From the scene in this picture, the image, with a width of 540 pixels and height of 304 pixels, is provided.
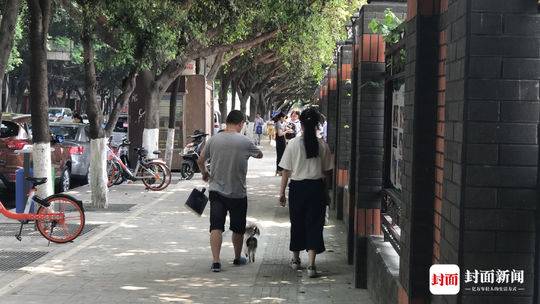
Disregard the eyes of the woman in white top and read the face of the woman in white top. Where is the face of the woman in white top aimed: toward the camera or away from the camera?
away from the camera

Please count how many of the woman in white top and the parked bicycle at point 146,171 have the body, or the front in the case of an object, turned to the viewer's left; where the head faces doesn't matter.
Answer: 1

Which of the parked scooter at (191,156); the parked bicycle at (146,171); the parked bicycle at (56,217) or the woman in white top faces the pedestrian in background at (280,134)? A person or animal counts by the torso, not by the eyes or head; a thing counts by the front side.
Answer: the woman in white top

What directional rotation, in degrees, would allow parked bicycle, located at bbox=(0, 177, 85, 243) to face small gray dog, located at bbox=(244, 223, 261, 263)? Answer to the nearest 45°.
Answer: approximately 135° to its left

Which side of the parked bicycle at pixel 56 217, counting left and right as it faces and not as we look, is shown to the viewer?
left

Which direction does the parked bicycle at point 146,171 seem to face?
to the viewer's left

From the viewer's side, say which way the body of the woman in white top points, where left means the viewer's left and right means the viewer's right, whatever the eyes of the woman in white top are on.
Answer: facing away from the viewer

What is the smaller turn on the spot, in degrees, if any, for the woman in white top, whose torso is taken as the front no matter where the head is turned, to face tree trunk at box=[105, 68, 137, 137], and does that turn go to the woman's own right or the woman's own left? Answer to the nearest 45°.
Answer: approximately 45° to the woman's own left

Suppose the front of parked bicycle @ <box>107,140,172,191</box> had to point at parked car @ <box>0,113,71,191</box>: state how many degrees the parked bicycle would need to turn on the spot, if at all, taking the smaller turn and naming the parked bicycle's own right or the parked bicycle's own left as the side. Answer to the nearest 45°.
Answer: approximately 45° to the parked bicycle's own left

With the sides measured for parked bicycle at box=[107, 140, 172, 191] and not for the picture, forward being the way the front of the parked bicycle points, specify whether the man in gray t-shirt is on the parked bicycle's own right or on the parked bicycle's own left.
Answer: on the parked bicycle's own left

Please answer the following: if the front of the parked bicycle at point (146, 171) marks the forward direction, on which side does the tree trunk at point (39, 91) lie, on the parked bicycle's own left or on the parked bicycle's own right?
on the parked bicycle's own left

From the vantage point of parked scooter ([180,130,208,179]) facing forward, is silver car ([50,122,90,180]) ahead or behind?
ahead

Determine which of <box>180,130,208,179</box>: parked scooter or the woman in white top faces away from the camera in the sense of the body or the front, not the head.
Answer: the woman in white top

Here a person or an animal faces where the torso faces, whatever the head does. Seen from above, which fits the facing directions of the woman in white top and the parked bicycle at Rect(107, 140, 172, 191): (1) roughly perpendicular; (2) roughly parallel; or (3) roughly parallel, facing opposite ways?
roughly perpendicular
